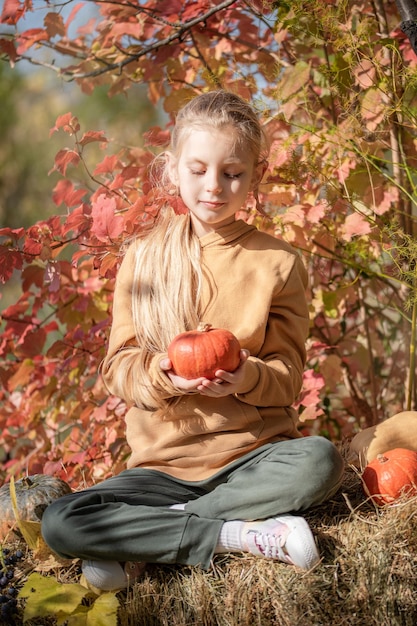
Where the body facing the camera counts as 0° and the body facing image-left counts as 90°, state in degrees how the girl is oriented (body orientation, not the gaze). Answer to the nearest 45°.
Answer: approximately 0°

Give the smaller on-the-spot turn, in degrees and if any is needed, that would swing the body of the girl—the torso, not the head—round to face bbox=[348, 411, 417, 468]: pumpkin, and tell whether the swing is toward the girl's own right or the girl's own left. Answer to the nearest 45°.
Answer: approximately 135° to the girl's own left
